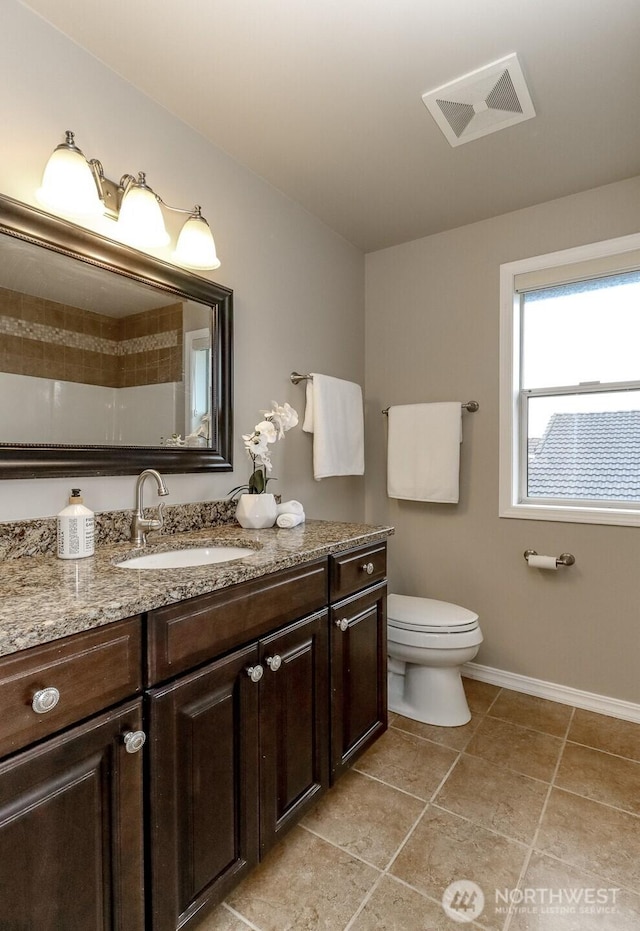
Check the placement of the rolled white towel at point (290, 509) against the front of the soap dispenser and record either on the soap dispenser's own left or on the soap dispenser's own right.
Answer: on the soap dispenser's own left

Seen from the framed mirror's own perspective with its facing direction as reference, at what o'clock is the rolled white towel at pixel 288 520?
The rolled white towel is roughly at 10 o'clock from the framed mirror.

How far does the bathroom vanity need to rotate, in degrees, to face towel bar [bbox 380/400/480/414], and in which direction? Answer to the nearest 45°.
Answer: approximately 90° to its left

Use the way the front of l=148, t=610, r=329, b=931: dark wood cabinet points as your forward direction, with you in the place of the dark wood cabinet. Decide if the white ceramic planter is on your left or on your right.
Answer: on your left

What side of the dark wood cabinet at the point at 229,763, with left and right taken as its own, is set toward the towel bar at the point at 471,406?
left

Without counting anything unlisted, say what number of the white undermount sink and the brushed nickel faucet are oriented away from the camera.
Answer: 0

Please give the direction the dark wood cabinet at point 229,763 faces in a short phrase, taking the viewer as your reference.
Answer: facing the viewer and to the right of the viewer
